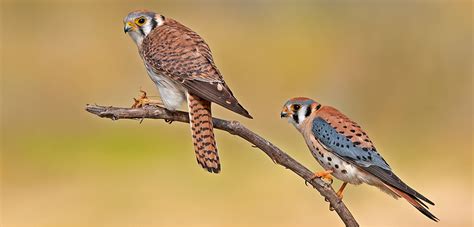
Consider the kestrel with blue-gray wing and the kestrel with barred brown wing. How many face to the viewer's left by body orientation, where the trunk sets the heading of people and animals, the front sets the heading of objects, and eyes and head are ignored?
2

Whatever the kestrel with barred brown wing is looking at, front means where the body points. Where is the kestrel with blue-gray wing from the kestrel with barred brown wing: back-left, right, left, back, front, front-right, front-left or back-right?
back

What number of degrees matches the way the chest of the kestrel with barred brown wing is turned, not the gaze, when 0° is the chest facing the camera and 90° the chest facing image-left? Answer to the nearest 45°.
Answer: approximately 90°

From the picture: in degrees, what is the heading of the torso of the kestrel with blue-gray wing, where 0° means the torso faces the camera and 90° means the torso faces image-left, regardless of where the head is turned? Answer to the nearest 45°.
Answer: approximately 90°
